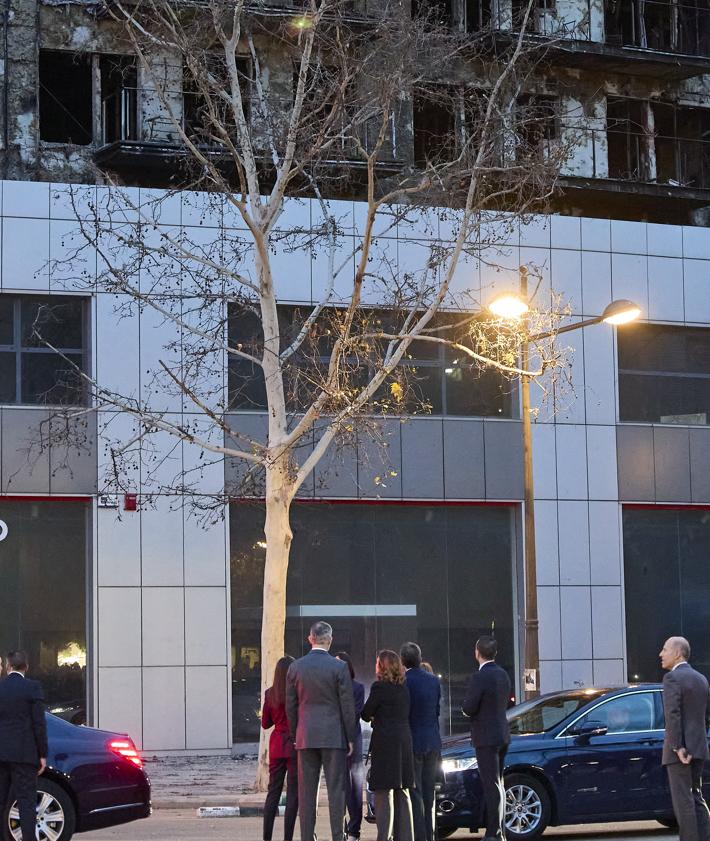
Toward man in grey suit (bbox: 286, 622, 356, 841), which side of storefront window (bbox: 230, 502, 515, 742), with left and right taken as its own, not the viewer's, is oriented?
front

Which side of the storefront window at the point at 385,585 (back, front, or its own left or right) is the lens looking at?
front

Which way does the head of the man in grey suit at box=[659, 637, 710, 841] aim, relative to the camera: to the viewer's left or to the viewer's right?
to the viewer's left

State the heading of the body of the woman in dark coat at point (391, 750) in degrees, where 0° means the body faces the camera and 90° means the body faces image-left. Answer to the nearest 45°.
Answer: approximately 135°

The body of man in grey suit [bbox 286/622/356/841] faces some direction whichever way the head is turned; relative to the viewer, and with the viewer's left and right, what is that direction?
facing away from the viewer

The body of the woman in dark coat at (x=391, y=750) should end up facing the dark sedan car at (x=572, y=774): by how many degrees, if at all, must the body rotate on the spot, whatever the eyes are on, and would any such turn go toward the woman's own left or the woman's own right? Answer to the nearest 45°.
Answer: approximately 90° to the woman's own right

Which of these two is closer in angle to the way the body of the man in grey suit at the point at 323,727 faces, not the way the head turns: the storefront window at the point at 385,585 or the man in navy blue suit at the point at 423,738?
the storefront window

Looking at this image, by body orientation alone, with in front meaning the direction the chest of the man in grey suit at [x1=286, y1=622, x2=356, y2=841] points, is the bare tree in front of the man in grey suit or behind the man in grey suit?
in front

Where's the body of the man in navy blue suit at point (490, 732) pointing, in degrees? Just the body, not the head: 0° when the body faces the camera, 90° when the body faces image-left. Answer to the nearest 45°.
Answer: approximately 135°

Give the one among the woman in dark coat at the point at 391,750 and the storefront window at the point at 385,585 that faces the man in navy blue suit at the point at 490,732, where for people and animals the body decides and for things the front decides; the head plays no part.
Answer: the storefront window

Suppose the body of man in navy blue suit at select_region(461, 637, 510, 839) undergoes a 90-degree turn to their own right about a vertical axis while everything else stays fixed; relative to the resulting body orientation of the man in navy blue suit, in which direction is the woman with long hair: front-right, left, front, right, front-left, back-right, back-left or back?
back-left

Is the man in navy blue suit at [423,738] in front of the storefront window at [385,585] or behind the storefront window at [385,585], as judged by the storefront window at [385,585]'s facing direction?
in front

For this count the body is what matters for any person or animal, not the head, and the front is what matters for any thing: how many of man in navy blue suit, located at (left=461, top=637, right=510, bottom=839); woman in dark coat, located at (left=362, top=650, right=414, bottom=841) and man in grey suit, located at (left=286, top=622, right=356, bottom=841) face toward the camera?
0
